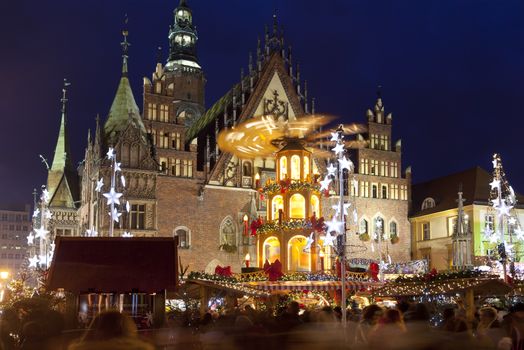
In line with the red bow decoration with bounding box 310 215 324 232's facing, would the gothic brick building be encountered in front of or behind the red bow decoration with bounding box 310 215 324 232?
behind

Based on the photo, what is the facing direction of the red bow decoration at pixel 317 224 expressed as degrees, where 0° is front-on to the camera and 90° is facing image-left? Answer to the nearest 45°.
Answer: approximately 0°

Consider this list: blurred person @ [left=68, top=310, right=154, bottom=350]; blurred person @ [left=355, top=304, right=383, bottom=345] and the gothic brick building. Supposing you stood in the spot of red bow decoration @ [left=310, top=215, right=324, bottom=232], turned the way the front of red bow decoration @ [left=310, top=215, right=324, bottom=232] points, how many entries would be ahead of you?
2

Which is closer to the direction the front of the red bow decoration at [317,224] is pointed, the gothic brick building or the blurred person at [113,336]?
the blurred person

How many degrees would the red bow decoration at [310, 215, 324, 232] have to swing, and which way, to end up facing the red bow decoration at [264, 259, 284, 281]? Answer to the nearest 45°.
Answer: approximately 45° to its right

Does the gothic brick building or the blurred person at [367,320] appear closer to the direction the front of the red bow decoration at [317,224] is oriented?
the blurred person

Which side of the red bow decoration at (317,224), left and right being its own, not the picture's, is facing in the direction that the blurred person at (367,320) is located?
front
